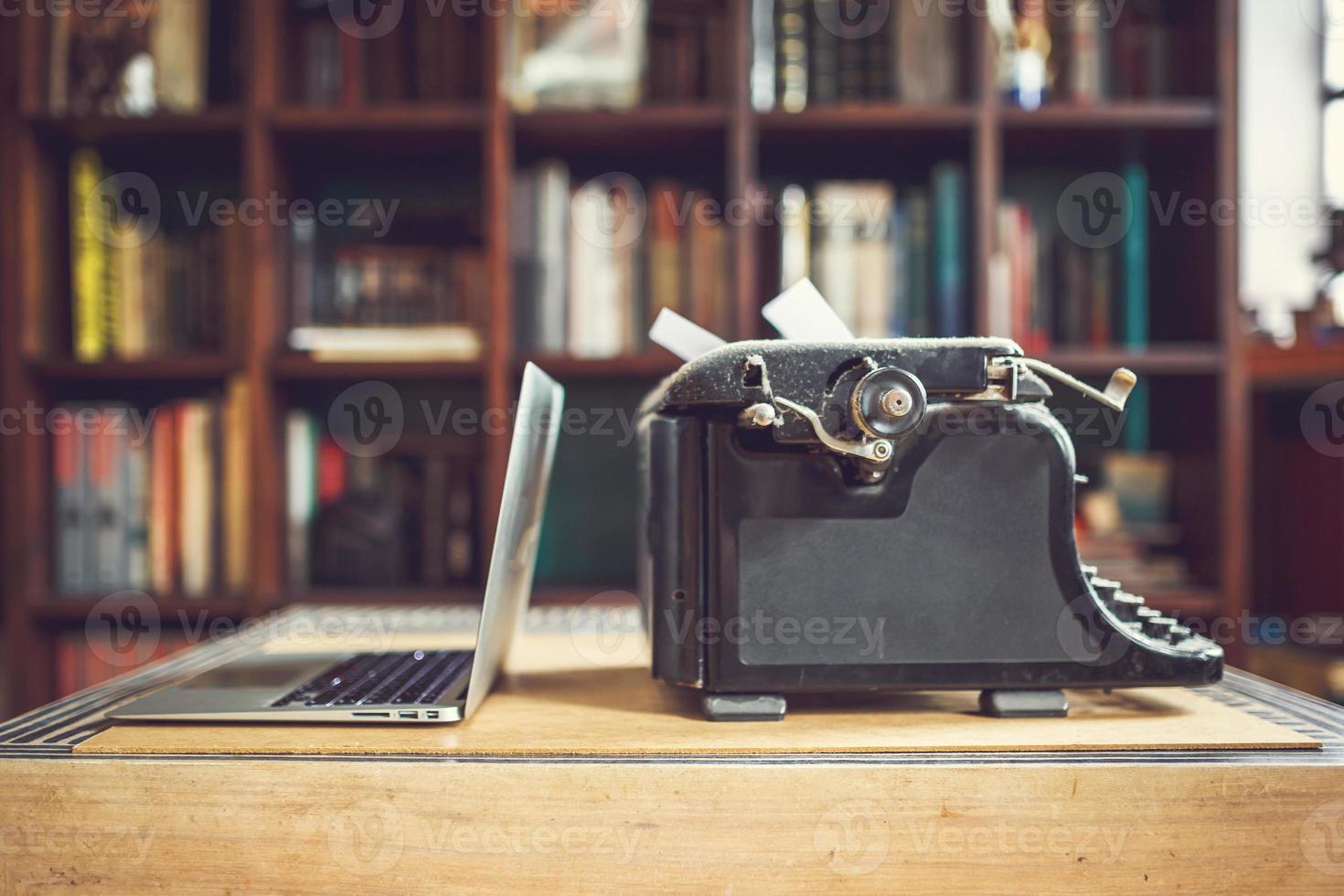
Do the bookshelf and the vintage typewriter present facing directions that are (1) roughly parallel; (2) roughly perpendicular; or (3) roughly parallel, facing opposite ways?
roughly perpendicular

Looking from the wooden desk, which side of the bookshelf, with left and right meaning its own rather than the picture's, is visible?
front

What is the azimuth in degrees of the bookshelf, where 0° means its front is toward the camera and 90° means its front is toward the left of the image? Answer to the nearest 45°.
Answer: approximately 0°

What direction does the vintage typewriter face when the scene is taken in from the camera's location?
facing to the right of the viewer
